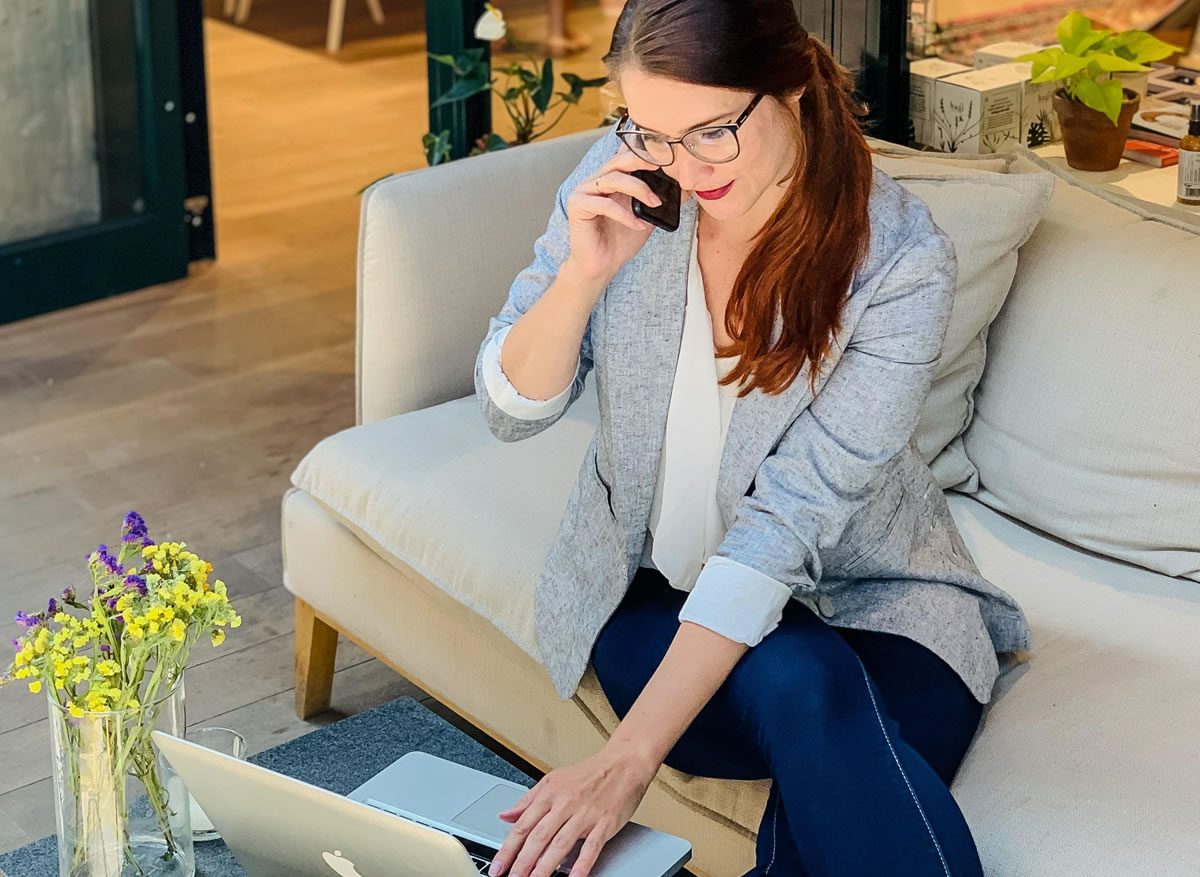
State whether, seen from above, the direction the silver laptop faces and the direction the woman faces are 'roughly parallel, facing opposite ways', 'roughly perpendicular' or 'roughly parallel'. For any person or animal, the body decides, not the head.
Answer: roughly parallel, facing opposite ways

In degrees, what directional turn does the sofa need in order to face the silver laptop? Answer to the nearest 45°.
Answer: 0° — it already faces it

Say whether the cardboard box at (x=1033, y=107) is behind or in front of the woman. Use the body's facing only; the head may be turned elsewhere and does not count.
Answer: behind

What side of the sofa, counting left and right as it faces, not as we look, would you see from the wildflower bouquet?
front

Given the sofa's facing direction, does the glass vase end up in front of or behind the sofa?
in front

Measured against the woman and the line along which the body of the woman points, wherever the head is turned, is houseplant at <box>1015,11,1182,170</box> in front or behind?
behind

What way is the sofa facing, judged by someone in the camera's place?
facing the viewer and to the left of the viewer

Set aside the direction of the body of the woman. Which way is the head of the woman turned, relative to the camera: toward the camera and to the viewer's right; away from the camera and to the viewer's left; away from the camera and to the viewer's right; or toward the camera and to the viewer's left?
toward the camera and to the viewer's left

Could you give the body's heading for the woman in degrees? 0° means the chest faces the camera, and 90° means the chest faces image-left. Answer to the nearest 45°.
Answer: approximately 45°

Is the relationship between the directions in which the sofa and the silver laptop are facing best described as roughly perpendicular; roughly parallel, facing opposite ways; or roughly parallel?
roughly parallel, facing opposite ways
